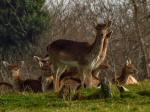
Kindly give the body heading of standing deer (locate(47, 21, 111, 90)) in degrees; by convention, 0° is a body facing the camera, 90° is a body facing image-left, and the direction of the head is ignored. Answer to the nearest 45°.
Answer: approximately 270°
